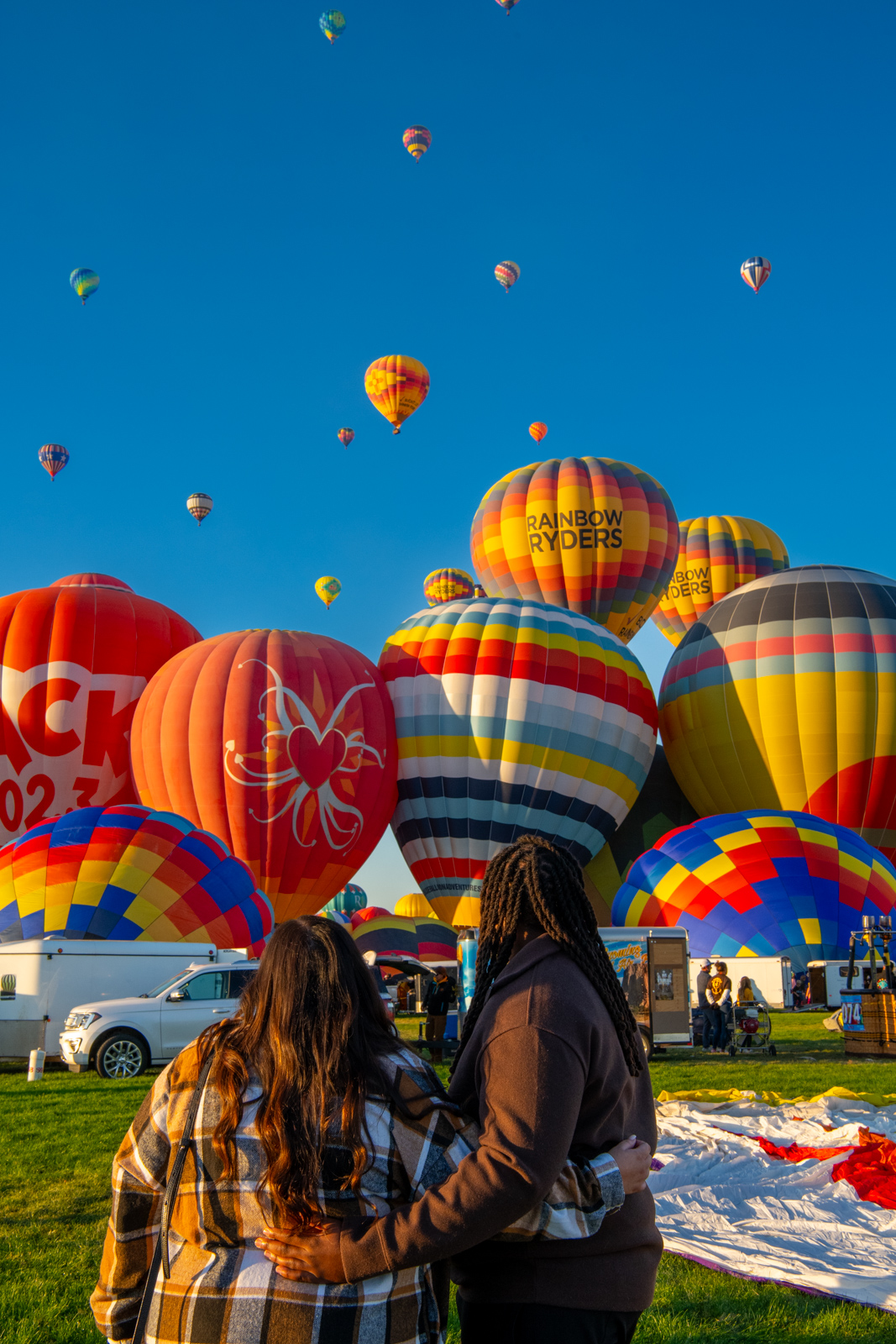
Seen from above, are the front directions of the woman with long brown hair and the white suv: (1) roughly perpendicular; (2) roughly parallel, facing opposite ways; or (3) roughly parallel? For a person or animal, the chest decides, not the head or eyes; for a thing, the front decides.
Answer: roughly perpendicular

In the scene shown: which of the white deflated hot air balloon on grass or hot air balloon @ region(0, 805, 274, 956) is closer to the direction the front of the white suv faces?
the hot air balloon @ region(0, 805, 274, 956)

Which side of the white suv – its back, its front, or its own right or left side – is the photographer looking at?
left

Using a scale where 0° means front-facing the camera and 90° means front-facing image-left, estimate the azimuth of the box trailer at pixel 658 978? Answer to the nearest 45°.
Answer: approximately 135°

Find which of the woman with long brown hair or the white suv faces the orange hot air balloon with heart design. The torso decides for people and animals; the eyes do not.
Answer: the woman with long brown hair

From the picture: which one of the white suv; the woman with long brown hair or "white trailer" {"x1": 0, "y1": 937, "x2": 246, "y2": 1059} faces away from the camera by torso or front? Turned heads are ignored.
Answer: the woman with long brown hair

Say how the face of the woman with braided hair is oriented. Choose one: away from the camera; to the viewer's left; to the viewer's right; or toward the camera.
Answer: away from the camera

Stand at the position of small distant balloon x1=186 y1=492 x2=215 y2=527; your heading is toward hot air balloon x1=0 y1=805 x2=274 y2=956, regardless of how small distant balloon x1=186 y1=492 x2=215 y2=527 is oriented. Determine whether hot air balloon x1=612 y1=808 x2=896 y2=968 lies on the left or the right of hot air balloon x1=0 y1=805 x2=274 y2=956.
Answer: left

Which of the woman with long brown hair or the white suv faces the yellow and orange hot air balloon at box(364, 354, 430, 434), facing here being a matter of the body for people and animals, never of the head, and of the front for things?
the woman with long brown hair

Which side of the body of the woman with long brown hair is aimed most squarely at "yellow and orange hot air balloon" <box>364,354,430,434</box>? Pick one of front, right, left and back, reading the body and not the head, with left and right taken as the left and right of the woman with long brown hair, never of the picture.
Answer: front

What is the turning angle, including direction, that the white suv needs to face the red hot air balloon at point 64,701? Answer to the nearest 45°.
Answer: approximately 90° to its right

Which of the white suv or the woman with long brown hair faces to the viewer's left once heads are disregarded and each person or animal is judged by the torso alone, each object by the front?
the white suv

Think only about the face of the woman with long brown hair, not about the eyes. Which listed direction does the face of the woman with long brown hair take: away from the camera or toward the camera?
away from the camera

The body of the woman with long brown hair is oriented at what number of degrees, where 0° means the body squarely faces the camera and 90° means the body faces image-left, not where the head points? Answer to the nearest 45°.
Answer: approximately 180°

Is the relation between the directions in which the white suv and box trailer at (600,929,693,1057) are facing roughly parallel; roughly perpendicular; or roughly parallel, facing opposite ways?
roughly perpendicular
